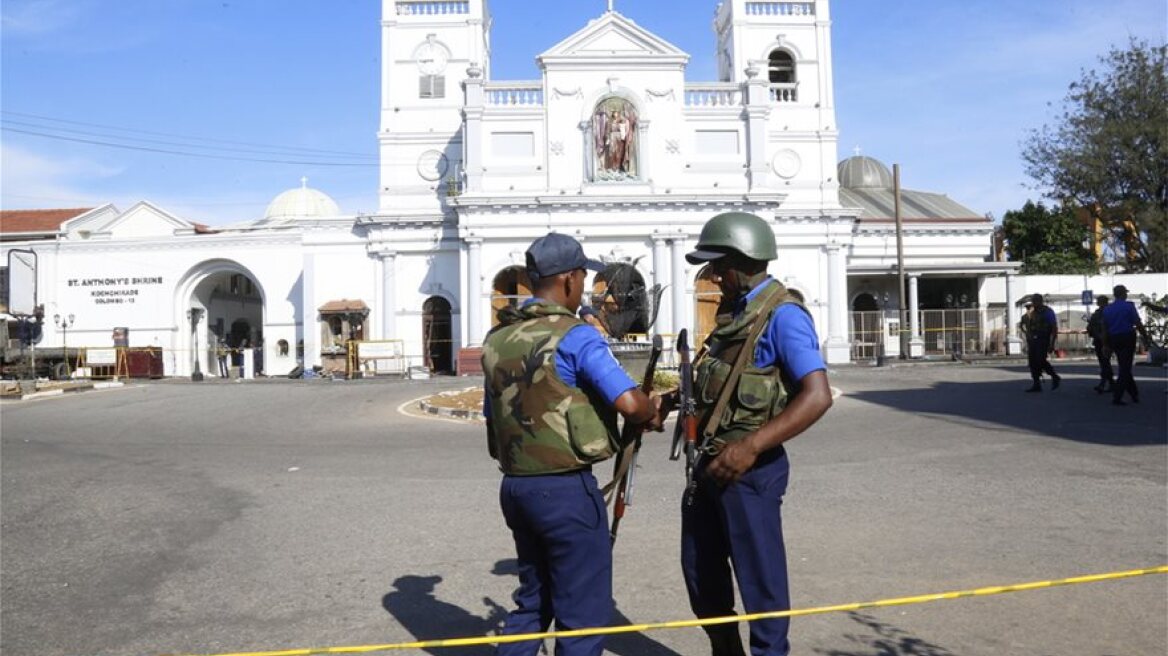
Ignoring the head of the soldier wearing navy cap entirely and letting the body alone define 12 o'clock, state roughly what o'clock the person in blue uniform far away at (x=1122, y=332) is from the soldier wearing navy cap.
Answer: The person in blue uniform far away is roughly at 12 o'clock from the soldier wearing navy cap.

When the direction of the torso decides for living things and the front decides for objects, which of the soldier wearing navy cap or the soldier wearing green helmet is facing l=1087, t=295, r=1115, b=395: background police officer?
the soldier wearing navy cap

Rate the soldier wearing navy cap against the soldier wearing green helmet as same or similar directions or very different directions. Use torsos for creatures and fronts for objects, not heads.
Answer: very different directions

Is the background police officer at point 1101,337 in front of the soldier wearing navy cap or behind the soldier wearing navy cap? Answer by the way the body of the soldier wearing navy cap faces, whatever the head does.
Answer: in front

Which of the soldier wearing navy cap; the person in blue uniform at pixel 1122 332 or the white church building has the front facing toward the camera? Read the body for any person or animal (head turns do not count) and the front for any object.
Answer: the white church building

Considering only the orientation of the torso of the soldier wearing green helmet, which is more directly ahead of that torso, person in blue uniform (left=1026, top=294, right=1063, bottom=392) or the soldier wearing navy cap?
the soldier wearing navy cap

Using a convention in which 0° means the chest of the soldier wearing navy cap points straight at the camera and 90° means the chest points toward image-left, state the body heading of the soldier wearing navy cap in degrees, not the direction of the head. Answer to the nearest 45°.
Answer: approximately 225°

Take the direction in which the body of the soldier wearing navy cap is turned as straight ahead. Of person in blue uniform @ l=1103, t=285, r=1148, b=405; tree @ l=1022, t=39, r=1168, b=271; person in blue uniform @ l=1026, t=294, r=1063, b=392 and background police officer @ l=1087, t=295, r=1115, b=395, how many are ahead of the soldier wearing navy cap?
4

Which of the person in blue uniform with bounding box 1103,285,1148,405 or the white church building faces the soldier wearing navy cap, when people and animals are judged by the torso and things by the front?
the white church building

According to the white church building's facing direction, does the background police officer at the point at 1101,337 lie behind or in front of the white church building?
in front

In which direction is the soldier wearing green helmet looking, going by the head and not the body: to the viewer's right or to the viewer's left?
to the viewer's left
